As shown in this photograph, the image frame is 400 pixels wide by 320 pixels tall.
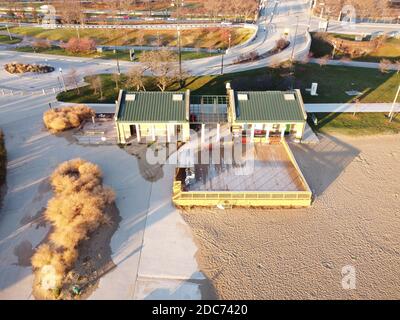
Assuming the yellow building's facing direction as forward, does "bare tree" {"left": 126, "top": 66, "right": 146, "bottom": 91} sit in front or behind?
behind

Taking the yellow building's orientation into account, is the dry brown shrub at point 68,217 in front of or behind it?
in front

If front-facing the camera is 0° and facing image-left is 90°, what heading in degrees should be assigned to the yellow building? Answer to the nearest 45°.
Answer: approximately 0°

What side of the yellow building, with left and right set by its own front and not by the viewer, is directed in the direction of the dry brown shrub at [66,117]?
right

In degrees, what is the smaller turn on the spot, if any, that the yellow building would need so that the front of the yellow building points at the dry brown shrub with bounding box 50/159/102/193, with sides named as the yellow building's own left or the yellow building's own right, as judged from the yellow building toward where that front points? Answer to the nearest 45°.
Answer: approximately 45° to the yellow building's own right

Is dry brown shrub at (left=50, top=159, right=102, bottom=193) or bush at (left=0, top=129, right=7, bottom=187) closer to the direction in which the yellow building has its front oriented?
the dry brown shrub

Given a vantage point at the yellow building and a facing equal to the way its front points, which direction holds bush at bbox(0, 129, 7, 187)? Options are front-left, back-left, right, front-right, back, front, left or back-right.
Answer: right

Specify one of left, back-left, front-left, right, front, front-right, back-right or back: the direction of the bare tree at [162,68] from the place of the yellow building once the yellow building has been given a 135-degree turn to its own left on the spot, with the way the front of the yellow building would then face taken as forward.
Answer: front-left

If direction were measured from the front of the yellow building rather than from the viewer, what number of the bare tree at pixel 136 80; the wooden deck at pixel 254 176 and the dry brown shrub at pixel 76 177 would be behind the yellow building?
1

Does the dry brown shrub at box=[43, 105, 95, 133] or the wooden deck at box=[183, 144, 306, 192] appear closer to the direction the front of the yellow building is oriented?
the wooden deck
